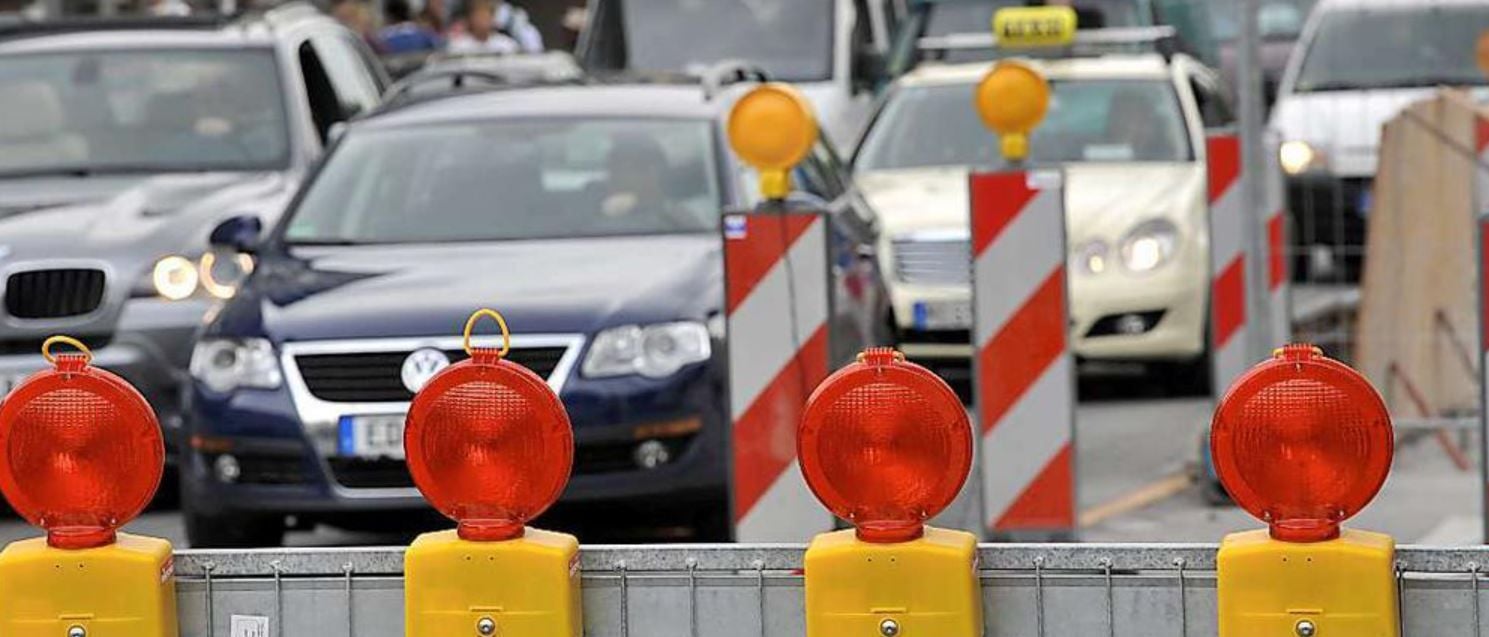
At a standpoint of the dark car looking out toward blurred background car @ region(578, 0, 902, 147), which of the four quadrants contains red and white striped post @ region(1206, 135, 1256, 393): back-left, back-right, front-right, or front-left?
front-right

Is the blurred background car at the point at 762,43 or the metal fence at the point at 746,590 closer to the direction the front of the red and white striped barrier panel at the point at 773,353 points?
the metal fence

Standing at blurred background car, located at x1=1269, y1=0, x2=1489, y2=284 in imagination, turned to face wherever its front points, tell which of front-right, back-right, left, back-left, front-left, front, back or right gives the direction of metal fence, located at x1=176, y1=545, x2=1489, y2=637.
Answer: front

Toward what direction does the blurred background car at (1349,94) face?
toward the camera

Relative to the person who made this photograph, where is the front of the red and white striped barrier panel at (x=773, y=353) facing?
facing the viewer

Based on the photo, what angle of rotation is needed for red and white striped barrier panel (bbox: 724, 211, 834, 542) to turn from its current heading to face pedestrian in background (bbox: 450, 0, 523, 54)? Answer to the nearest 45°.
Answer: approximately 180°

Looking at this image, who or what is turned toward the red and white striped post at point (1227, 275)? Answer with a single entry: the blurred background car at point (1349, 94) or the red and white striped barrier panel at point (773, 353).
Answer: the blurred background car

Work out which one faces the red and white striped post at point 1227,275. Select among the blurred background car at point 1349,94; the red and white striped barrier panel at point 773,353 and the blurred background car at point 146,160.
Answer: the blurred background car at point 1349,94

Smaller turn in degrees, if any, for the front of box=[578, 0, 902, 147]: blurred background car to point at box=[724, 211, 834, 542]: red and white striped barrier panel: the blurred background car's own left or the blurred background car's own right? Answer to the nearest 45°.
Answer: approximately 45° to the blurred background car's own left

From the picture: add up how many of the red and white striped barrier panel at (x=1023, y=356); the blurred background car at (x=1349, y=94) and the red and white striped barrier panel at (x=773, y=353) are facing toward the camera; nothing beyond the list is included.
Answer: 3

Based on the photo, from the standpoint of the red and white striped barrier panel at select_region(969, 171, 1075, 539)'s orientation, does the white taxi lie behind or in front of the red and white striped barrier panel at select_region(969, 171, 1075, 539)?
behind

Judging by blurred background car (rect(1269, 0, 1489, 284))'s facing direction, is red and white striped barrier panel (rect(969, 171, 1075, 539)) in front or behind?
in front

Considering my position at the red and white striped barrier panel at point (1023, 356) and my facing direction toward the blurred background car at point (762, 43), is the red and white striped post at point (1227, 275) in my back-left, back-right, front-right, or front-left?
front-right

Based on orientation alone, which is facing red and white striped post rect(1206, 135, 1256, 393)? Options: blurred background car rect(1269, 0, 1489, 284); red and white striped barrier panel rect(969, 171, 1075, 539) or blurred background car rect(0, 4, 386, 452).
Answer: blurred background car rect(1269, 0, 1489, 284)

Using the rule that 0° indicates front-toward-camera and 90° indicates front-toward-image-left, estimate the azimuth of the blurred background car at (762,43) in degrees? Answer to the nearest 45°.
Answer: approximately 45°
